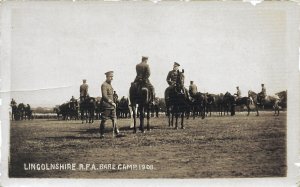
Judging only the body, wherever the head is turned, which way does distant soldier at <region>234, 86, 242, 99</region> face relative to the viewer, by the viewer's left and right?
facing to the left of the viewer

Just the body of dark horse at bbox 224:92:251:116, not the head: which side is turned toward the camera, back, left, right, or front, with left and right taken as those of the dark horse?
left
